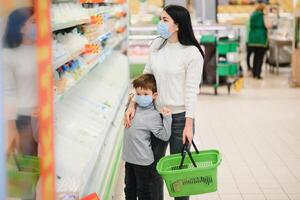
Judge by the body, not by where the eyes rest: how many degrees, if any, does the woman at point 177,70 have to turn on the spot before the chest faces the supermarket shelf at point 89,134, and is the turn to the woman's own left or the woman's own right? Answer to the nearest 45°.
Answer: approximately 90° to the woman's own right

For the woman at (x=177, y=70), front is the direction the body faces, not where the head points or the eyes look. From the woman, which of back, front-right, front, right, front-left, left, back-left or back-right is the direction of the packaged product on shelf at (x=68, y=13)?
right

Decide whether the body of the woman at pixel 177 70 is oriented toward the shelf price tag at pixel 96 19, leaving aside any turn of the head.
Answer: no

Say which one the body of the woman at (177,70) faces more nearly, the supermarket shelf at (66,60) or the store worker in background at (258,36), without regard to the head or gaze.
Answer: the supermarket shelf

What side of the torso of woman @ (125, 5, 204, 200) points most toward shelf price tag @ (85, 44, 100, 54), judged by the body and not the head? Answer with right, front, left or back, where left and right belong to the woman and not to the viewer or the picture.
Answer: right

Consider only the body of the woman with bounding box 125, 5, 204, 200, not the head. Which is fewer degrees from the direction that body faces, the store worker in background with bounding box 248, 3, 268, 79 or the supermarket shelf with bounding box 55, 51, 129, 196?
the supermarket shelf

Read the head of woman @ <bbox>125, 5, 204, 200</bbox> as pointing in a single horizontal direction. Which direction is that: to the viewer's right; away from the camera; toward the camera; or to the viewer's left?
to the viewer's left
